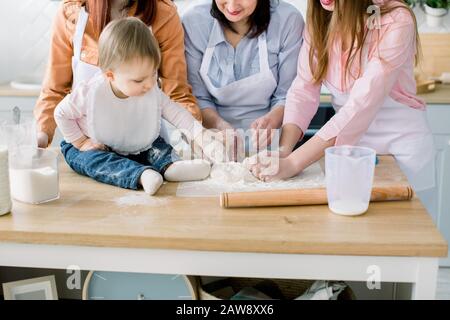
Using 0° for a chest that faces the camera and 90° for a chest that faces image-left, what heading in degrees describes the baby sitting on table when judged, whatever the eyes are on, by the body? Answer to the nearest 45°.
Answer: approximately 315°

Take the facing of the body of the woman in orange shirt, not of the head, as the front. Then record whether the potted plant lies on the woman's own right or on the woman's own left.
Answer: on the woman's own left

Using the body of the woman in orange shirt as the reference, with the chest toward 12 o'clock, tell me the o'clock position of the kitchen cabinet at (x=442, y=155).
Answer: The kitchen cabinet is roughly at 8 o'clock from the woman in orange shirt.

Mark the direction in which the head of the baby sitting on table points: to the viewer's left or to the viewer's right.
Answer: to the viewer's right

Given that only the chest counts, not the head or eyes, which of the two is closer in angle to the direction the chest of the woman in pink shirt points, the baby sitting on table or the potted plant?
the baby sitting on table

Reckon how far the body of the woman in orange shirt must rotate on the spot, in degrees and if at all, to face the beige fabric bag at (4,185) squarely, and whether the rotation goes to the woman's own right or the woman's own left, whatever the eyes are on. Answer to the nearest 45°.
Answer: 0° — they already face it

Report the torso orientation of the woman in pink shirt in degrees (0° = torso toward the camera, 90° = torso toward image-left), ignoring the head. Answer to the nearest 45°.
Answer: approximately 45°
